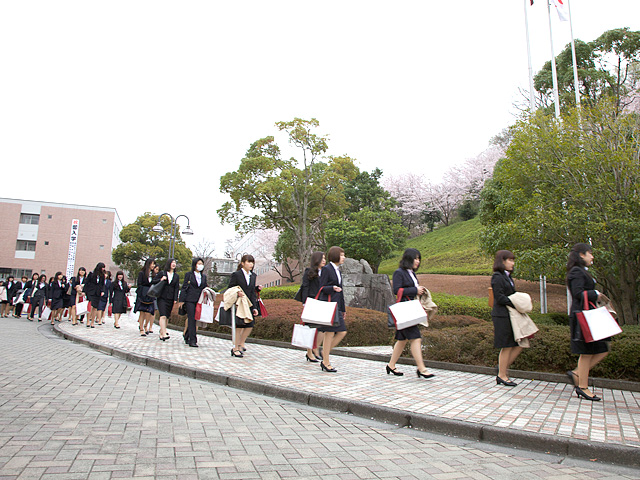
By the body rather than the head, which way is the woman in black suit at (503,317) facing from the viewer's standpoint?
to the viewer's right

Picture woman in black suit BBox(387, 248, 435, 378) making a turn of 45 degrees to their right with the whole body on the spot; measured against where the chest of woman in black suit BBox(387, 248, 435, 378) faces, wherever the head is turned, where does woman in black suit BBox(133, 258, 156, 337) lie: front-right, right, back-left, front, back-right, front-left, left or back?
back

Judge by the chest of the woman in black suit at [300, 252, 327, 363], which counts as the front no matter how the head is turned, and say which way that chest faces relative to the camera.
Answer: to the viewer's right

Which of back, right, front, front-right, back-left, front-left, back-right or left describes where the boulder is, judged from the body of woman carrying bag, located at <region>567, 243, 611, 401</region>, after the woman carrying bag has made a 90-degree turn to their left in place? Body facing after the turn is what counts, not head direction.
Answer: front-left

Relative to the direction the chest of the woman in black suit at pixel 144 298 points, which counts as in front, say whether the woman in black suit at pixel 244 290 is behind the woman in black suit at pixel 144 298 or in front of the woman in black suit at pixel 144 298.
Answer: in front

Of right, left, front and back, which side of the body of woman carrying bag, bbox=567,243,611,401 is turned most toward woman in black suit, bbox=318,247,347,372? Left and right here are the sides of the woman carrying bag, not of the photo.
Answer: back

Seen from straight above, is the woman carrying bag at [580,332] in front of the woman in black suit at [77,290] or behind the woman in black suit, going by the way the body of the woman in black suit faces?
in front

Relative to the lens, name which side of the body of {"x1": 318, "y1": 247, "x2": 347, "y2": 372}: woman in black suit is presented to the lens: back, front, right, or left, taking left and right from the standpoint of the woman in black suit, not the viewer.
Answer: right

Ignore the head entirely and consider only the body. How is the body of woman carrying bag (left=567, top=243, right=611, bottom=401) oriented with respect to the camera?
to the viewer's right

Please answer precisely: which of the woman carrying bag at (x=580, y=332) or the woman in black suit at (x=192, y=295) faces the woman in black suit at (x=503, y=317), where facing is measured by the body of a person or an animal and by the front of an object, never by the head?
the woman in black suit at (x=192, y=295)

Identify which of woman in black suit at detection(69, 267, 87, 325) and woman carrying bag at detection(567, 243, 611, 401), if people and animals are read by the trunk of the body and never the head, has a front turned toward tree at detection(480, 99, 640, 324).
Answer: the woman in black suit

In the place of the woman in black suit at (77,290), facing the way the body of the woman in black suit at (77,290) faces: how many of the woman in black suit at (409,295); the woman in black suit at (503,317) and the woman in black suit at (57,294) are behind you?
1

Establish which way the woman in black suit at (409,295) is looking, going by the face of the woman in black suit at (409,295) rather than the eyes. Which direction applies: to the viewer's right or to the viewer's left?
to the viewer's right
